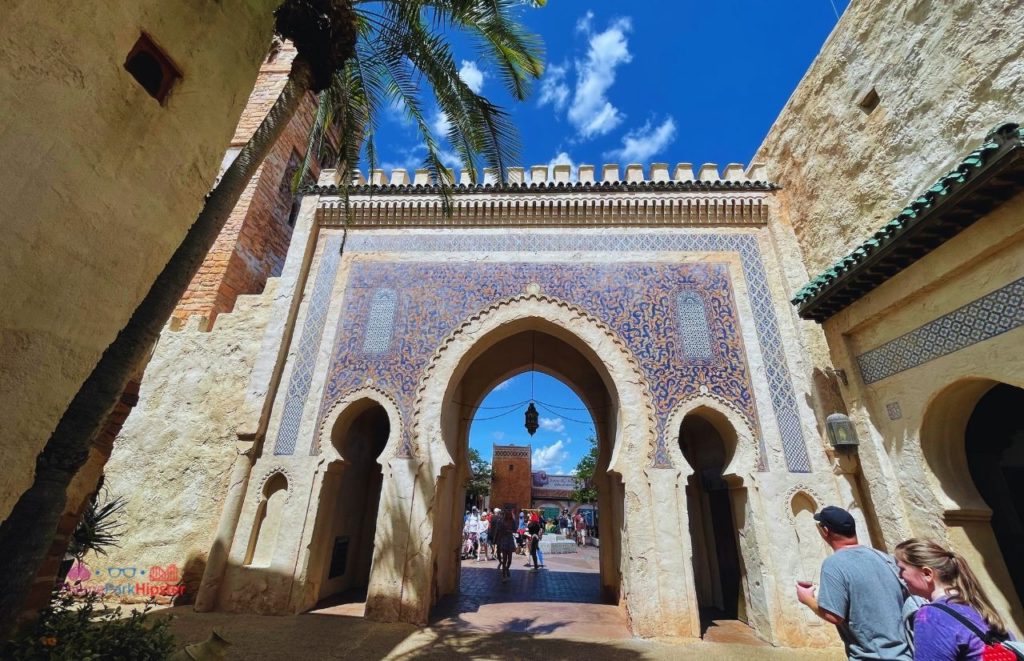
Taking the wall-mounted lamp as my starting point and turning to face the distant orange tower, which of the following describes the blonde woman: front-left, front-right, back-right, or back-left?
back-left

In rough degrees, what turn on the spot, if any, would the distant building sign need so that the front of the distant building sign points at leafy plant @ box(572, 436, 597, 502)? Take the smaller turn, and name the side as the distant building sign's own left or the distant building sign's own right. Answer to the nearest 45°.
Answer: approximately 45° to the distant building sign's own left

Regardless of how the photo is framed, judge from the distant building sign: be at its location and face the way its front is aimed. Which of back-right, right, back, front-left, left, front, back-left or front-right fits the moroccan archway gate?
front

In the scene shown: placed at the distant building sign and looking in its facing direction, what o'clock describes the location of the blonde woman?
The blonde woman is roughly at 12 o'clock from the distant building sign.

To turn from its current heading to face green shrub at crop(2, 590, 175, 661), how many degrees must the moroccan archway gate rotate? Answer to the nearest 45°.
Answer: approximately 45° to its right

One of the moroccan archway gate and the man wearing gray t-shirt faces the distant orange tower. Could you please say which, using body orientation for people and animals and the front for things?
the man wearing gray t-shirt

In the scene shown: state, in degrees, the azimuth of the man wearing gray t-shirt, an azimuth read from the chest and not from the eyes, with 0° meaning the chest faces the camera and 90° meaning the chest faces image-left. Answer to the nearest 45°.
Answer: approximately 135°

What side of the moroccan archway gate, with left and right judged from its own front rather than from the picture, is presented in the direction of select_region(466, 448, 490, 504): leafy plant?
back

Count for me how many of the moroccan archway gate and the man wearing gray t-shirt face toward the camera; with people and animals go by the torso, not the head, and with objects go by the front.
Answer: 1

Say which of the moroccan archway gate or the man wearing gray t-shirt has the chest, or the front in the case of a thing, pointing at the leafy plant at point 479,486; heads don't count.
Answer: the man wearing gray t-shirt

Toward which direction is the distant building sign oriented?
toward the camera

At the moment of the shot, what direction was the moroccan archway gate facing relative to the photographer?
facing the viewer

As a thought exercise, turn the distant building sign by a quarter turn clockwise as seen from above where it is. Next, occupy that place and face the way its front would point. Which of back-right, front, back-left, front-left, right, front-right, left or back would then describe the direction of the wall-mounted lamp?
left

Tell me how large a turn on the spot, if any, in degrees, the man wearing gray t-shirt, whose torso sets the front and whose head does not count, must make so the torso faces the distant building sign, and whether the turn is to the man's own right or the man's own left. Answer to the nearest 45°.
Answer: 0° — they already face it

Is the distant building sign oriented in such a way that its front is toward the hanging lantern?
yes

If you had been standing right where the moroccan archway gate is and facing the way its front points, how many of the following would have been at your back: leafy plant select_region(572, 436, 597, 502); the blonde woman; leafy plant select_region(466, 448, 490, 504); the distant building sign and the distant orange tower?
4

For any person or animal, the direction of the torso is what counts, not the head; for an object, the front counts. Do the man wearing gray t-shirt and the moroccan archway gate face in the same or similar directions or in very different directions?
very different directions

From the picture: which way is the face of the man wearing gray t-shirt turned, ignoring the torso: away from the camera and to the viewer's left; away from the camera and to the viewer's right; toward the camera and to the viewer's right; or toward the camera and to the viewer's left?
away from the camera and to the viewer's left

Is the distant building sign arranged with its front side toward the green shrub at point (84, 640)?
yes

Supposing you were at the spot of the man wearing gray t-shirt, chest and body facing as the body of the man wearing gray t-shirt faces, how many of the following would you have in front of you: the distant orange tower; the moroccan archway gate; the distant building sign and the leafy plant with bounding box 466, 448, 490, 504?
4
